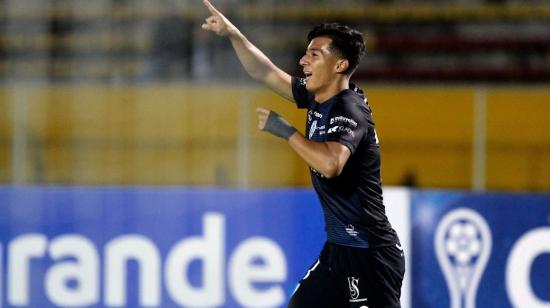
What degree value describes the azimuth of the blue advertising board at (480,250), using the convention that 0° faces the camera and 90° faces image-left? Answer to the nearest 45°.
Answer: approximately 0°

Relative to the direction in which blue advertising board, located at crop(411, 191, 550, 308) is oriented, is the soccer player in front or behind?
in front

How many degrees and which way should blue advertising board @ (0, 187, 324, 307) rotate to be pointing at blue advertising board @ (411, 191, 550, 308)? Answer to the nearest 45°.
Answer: approximately 90° to its left

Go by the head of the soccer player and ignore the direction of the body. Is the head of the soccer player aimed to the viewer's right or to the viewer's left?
to the viewer's left

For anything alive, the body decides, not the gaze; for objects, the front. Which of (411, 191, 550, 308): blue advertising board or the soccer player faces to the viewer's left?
the soccer player

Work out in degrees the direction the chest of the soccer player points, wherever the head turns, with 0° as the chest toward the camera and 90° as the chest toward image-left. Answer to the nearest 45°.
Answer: approximately 90°

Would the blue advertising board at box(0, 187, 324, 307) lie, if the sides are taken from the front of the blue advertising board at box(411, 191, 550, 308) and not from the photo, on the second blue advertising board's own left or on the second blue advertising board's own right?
on the second blue advertising board's own right

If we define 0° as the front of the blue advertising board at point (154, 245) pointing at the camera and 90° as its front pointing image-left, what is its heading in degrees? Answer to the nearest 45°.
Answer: approximately 0°

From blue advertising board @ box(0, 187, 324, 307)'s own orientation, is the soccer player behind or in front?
in front
